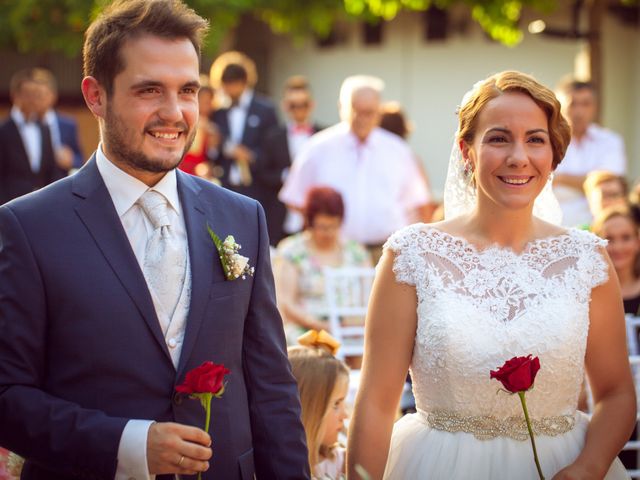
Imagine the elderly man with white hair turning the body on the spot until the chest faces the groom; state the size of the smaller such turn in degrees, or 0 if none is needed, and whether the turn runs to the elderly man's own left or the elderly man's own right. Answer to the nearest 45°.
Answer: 0° — they already face them

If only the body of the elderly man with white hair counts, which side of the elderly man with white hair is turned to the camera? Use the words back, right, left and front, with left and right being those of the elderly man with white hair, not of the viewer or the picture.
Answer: front

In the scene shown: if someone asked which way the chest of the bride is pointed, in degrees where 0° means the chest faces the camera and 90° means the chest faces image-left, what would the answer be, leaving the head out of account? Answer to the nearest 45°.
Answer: approximately 0°

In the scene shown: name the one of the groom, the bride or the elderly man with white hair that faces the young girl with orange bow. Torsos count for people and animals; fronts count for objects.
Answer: the elderly man with white hair

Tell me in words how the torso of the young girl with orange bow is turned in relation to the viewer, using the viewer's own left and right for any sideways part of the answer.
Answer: facing to the right of the viewer

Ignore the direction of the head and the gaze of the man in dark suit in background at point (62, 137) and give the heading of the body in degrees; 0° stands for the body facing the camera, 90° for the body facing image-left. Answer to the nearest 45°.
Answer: approximately 0°

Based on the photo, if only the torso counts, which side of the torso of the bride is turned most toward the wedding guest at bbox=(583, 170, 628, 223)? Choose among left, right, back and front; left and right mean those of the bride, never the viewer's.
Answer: back

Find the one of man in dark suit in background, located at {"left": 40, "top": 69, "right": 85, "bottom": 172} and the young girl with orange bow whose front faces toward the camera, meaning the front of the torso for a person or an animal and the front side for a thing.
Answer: the man in dark suit in background

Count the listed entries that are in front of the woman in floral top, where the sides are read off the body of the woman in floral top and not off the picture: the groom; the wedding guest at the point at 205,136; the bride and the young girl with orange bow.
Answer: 3

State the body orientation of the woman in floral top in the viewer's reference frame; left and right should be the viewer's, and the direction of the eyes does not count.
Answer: facing the viewer

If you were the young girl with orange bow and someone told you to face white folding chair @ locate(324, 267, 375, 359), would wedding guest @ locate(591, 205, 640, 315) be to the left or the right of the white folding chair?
right

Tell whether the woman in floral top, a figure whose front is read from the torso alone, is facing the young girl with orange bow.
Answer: yes

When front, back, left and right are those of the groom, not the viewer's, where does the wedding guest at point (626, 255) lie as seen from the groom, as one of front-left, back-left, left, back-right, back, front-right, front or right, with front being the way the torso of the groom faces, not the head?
left

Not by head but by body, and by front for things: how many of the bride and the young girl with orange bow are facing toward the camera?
1

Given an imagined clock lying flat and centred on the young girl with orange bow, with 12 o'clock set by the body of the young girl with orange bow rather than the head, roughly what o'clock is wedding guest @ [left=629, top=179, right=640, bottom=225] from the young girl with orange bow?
The wedding guest is roughly at 10 o'clock from the young girl with orange bow.
